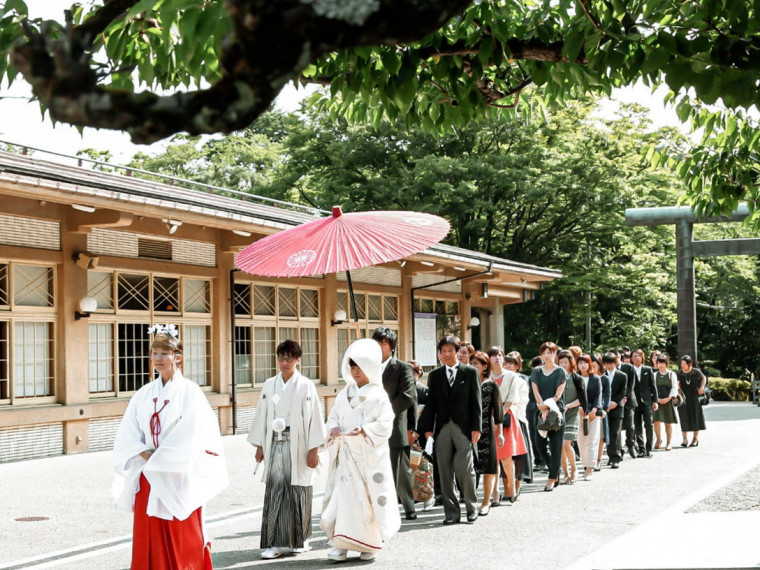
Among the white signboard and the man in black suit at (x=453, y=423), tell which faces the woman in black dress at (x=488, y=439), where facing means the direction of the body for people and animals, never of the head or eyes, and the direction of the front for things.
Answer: the white signboard

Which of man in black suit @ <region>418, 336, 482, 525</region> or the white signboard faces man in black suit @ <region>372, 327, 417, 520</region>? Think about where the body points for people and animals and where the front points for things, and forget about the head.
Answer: the white signboard

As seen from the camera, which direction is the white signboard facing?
toward the camera

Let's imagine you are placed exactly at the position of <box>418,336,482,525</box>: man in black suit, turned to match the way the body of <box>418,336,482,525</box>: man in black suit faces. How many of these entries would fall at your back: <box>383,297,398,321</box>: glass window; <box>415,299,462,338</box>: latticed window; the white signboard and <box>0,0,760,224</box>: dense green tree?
3

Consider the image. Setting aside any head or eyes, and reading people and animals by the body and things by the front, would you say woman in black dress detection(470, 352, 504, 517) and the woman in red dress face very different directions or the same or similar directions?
same or similar directions

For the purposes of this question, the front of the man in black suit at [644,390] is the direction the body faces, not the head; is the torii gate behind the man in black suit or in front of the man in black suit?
behind

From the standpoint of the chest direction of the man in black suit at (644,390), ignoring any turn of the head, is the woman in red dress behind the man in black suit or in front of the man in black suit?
in front

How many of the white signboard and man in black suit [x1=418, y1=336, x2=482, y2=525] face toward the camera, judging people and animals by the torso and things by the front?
2

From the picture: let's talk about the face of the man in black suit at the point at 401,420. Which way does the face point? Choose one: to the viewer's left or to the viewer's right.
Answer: to the viewer's left

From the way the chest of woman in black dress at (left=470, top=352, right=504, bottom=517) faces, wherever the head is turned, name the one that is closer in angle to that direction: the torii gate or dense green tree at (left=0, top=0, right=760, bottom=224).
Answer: the dense green tree

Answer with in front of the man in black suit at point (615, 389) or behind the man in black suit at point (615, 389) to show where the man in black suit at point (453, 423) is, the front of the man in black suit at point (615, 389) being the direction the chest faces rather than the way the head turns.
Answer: in front

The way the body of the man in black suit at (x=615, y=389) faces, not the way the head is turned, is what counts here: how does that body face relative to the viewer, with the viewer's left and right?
facing the viewer and to the left of the viewer

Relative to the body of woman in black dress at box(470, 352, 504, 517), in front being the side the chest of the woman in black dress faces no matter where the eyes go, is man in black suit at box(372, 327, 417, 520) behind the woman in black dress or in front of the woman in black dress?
in front

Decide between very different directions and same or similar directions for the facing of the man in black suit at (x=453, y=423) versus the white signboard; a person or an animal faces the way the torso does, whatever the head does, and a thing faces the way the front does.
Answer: same or similar directions

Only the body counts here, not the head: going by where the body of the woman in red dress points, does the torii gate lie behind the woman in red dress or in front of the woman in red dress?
behind

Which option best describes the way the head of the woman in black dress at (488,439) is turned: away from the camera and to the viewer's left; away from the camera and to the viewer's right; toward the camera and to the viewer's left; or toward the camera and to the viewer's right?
toward the camera and to the viewer's left

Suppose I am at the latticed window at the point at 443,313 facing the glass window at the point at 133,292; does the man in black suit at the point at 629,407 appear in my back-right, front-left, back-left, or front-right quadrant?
front-left
